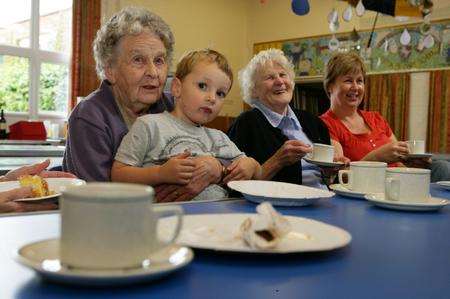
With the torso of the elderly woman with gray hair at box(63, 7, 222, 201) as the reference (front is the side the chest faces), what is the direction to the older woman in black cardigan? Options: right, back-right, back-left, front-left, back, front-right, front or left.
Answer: left

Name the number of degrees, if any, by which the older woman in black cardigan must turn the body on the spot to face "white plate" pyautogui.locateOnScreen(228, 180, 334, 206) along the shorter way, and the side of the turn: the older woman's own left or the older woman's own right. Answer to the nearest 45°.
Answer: approximately 45° to the older woman's own right

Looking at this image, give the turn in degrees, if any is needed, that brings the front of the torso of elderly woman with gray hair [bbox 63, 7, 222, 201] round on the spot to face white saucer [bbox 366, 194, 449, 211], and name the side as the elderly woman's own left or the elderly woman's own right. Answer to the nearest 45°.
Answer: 0° — they already face it

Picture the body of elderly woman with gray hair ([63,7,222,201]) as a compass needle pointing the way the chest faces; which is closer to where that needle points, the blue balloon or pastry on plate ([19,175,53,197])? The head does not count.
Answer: the pastry on plate

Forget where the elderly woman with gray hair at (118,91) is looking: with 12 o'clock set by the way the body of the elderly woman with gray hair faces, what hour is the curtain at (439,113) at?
The curtain is roughly at 9 o'clock from the elderly woman with gray hair.

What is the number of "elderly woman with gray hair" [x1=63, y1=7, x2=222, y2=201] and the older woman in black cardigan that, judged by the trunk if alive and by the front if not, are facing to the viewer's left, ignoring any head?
0

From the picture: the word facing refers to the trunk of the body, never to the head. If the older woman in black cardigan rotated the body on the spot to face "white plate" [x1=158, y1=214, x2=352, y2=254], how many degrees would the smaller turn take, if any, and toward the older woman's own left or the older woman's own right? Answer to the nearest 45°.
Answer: approximately 45° to the older woman's own right

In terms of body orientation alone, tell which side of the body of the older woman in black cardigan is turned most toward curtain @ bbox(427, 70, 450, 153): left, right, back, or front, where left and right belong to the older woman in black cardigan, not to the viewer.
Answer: left

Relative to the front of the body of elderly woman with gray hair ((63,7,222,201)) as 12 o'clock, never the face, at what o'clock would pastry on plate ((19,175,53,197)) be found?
The pastry on plate is roughly at 2 o'clock from the elderly woman with gray hair.

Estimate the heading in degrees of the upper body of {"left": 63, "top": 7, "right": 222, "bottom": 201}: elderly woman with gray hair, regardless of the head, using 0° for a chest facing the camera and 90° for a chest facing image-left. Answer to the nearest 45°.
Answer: approximately 315°

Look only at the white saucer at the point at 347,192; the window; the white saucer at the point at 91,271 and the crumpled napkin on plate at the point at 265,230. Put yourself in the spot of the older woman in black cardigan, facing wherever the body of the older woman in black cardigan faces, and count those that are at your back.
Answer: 1

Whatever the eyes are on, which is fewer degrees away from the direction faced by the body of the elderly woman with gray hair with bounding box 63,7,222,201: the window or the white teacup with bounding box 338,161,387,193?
the white teacup

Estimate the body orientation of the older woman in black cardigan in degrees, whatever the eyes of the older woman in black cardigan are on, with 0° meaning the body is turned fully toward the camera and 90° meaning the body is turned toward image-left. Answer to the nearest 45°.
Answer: approximately 315°
